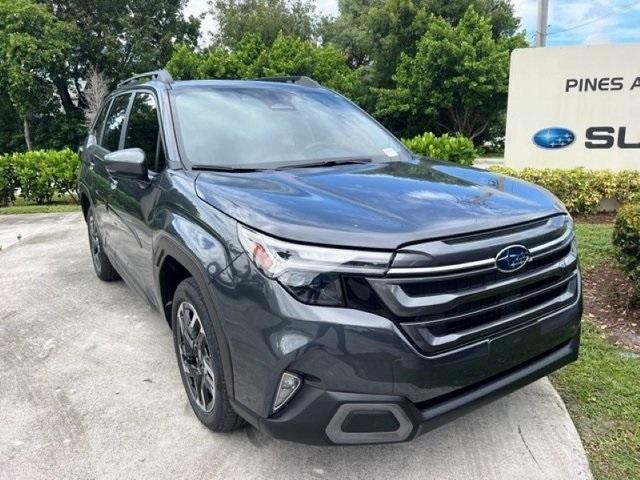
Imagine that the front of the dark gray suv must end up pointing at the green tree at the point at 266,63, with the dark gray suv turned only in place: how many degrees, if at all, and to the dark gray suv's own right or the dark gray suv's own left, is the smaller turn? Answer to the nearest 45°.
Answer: approximately 135° to the dark gray suv's own left

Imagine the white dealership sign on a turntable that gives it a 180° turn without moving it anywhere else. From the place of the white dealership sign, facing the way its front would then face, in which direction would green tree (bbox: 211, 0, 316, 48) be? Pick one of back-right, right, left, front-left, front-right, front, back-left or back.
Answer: front-left

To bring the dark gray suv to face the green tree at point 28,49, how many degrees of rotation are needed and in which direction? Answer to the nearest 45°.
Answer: approximately 180°

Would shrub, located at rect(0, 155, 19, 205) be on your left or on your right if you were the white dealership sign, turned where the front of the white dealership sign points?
on your right

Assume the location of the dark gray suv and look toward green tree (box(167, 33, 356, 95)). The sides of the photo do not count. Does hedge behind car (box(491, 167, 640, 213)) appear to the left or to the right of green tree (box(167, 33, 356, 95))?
right

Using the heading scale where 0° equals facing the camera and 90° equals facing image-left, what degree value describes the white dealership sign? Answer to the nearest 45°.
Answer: approximately 0°

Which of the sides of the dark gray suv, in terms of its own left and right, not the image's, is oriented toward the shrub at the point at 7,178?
back

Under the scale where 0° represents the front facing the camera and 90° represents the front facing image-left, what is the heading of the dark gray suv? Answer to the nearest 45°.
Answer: approximately 315°

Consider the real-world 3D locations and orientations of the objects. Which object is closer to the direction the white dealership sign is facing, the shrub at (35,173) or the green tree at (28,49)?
the shrub

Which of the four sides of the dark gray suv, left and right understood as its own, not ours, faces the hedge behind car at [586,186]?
left

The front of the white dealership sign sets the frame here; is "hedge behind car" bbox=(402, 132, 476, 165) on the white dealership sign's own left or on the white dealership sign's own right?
on the white dealership sign's own right

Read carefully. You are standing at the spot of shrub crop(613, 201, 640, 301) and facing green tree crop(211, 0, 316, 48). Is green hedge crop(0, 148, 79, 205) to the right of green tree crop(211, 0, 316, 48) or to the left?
left

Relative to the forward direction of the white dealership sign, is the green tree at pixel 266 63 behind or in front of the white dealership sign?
behind
